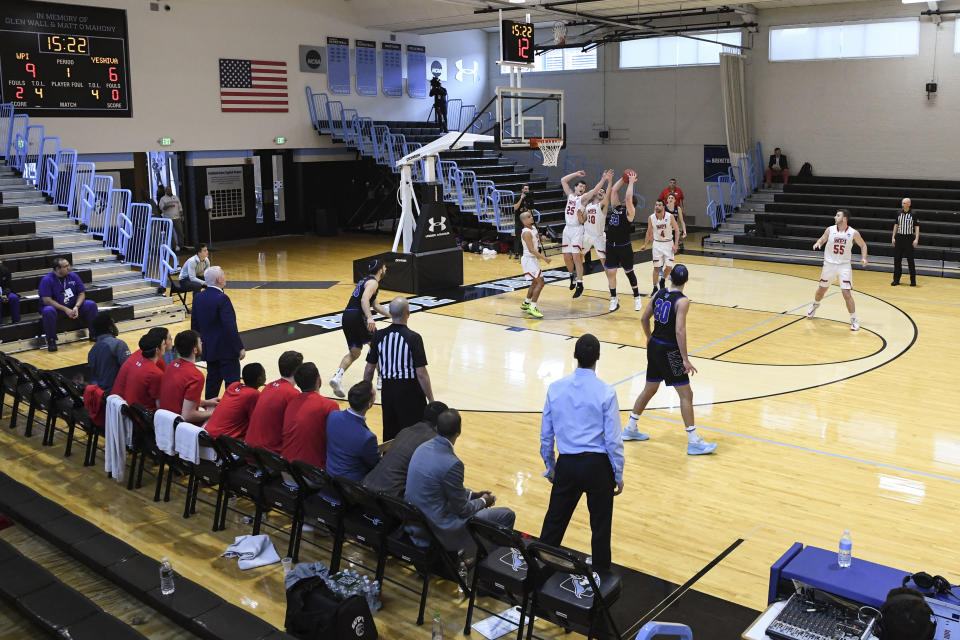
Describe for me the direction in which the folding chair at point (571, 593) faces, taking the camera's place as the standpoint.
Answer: facing away from the viewer and to the right of the viewer

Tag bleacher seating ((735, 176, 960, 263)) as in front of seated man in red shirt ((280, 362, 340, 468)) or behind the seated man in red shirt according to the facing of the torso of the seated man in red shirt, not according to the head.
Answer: in front

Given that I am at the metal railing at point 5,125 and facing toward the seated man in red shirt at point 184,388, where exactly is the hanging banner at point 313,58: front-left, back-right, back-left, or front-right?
back-left

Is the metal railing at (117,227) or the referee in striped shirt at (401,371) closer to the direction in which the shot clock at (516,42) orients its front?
the referee in striped shirt

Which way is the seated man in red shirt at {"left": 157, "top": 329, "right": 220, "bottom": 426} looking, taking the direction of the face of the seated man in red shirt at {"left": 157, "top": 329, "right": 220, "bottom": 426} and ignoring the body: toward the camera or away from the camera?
away from the camera

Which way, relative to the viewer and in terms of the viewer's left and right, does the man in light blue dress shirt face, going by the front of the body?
facing away from the viewer

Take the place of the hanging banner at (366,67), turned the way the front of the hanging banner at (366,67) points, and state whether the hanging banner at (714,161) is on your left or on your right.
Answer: on your left

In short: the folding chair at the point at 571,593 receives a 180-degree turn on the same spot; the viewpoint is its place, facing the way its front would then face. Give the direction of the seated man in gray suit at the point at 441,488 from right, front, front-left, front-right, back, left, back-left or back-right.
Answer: right

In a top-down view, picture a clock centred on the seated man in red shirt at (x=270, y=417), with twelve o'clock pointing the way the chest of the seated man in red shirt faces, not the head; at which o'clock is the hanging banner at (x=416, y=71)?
The hanging banner is roughly at 11 o'clock from the seated man in red shirt.

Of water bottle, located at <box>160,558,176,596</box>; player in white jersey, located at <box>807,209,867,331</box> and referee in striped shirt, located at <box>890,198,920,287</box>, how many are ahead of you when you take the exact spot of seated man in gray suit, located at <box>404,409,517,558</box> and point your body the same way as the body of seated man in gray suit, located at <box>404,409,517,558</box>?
2

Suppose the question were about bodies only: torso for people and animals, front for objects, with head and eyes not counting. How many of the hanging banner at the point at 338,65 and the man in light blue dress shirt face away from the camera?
1

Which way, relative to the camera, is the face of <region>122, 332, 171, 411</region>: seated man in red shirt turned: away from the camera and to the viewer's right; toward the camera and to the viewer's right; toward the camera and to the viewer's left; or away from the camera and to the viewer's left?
away from the camera and to the viewer's right

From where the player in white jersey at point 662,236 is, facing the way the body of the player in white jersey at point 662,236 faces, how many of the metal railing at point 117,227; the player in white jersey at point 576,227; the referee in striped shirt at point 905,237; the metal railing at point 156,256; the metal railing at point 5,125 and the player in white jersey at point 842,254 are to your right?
4

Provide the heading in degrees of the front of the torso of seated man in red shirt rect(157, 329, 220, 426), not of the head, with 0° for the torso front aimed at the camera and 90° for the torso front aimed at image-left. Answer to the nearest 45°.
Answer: approximately 225°

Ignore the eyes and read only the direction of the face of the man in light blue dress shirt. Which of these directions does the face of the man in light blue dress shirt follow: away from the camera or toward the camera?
away from the camera

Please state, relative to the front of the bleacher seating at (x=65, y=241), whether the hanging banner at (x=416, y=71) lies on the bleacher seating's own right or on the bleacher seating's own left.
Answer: on the bleacher seating's own left

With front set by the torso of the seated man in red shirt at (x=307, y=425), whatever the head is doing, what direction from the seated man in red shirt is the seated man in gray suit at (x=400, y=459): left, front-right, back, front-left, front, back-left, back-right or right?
right
